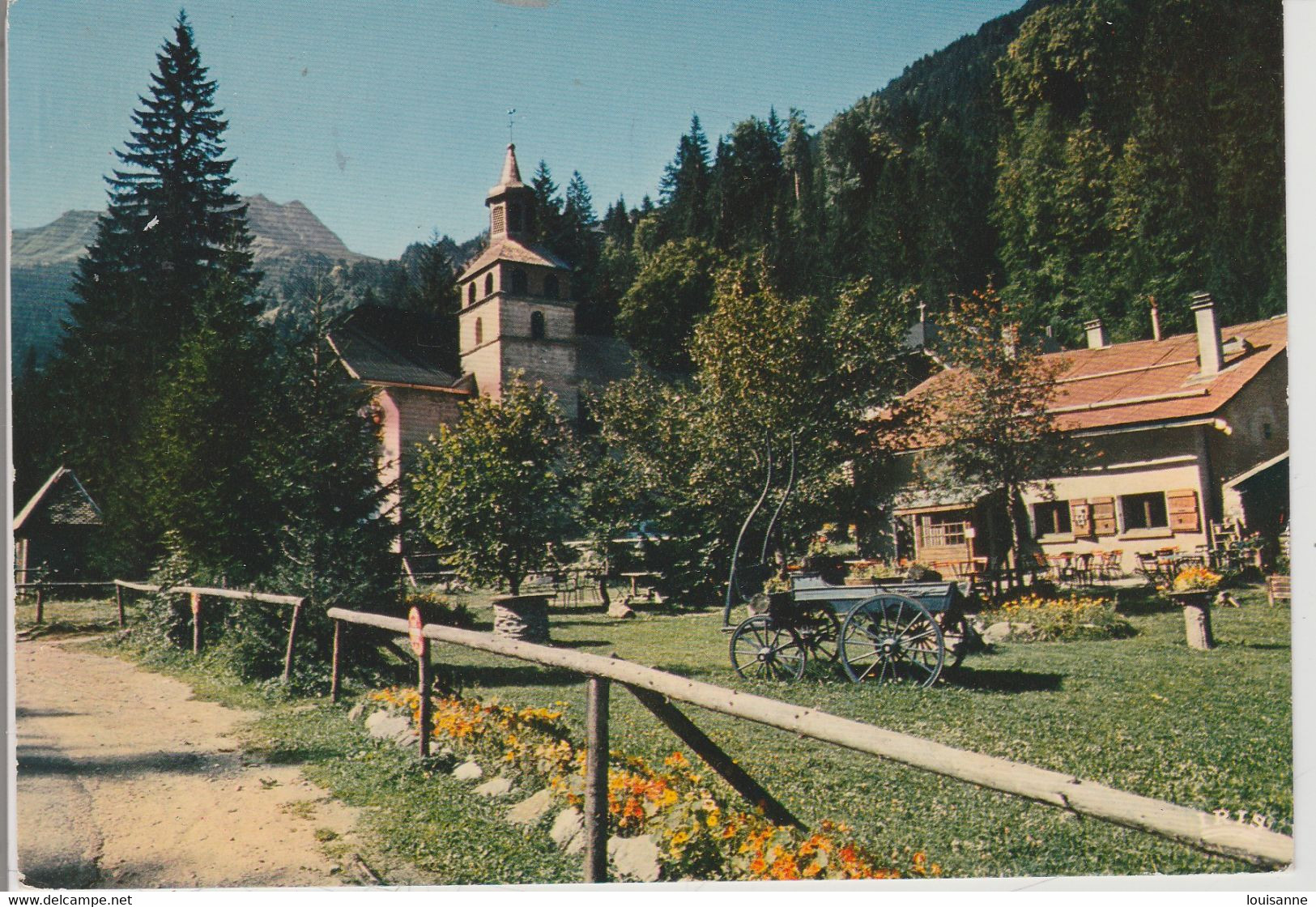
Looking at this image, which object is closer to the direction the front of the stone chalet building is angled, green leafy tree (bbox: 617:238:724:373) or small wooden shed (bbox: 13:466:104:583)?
the small wooden shed

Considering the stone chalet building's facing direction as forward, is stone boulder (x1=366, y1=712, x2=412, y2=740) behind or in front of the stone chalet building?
in front

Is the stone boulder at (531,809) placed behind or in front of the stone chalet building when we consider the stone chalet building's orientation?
in front

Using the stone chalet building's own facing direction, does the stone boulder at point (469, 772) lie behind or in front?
in front

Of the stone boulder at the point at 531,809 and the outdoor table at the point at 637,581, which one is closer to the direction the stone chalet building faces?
the stone boulder

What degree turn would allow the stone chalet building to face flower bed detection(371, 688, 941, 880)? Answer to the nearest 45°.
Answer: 0° — it already faces it

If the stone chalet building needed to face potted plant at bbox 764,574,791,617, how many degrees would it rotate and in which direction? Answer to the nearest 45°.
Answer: approximately 45° to its right

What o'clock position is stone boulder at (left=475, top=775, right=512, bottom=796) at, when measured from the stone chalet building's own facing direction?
The stone boulder is roughly at 12 o'clock from the stone chalet building.

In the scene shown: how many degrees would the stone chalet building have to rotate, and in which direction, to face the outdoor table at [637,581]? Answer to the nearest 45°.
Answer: approximately 90° to its right

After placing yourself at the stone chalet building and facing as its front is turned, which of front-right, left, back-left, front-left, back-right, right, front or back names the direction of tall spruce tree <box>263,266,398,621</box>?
front-right

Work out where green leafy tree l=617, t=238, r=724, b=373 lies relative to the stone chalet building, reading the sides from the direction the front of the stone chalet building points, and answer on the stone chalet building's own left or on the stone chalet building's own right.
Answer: on the stone chalet building's own right

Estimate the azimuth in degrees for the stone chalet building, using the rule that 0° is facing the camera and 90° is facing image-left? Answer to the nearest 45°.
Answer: approximately 45°
